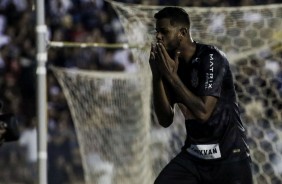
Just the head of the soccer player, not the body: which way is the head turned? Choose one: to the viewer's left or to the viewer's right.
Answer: to the viewer's left

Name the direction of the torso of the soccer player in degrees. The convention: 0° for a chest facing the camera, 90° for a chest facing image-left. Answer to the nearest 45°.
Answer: approximately 45°
